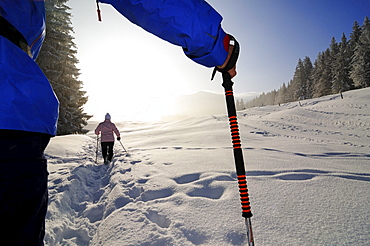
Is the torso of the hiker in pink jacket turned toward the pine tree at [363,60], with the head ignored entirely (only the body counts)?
no

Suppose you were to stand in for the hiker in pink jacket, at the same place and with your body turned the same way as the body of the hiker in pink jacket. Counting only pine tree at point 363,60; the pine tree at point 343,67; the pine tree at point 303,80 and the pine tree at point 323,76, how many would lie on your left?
0

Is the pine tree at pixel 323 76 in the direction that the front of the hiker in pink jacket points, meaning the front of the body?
no

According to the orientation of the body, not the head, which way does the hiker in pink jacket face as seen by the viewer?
away from the camera

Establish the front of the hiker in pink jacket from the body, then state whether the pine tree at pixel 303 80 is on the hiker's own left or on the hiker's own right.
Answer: on the hiker's own right

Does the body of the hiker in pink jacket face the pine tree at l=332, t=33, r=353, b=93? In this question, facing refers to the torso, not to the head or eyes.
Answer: no

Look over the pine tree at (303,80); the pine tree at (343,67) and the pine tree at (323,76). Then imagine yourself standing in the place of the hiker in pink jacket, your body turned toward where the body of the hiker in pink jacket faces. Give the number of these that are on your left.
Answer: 0
